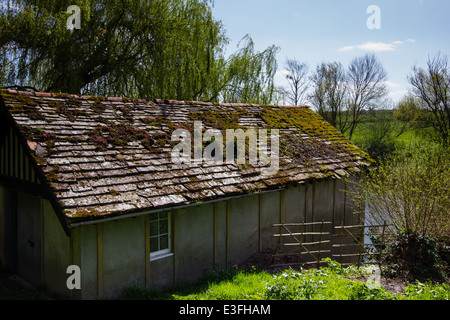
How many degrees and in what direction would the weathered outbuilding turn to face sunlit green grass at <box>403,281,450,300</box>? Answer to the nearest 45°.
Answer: approximately 90° to its left

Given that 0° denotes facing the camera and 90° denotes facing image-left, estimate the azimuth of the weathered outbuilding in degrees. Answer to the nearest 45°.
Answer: approximately 45°

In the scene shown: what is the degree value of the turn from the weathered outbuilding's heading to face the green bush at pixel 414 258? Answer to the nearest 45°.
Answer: approximately 135° to its left

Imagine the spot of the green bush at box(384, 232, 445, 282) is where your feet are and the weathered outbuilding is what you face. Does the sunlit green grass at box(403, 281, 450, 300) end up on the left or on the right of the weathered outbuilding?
left

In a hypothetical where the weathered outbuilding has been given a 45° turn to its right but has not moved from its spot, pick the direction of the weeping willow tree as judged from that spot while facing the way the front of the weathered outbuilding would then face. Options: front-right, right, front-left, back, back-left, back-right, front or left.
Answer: right
